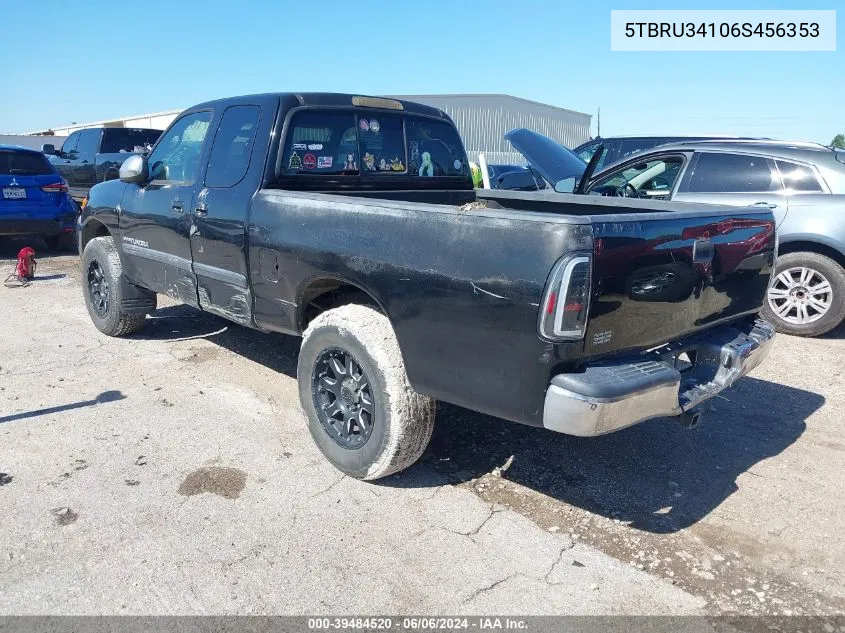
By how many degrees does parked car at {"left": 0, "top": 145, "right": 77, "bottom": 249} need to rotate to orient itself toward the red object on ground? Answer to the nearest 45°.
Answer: approximately 180°

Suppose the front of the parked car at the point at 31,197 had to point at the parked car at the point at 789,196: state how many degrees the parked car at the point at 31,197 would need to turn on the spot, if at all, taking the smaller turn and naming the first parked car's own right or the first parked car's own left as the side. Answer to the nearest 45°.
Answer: approximately 135° to the first parked car's own right

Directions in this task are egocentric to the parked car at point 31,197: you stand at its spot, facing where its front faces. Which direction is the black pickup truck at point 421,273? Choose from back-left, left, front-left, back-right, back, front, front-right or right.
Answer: back

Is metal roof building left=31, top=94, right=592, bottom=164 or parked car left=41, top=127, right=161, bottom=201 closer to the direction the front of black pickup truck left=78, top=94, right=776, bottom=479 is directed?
the parked car

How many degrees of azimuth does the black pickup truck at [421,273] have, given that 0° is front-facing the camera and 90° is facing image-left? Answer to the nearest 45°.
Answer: approximately 135°

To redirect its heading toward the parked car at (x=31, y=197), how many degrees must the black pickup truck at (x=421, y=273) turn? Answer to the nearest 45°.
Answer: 0° — it already faces it

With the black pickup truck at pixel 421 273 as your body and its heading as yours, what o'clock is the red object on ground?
The red object on ground is roughly at 12 o'clock from the black pickup truck.

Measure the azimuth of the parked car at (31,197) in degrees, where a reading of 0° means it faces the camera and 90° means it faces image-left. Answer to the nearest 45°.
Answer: approximately 180°
